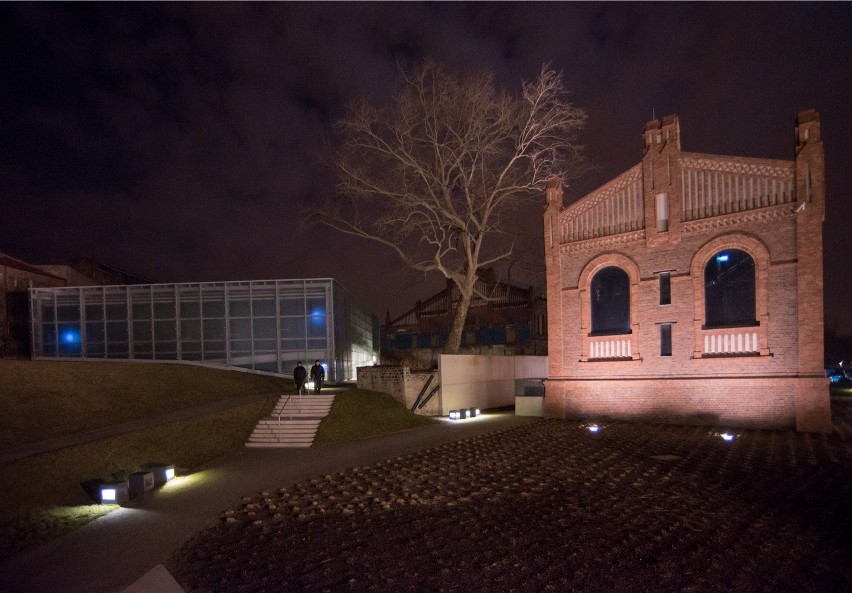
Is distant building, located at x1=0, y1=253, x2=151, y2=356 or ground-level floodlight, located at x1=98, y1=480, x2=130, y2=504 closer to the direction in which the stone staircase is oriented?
the ground-level floodlight

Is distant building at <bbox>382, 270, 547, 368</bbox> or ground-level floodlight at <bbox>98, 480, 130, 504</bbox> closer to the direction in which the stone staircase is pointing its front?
the ground-level floodlight

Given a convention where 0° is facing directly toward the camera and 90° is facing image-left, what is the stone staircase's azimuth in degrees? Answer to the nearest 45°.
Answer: approximately 0°

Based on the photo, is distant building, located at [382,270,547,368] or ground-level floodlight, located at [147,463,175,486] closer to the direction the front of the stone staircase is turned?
the ground-level floodlight

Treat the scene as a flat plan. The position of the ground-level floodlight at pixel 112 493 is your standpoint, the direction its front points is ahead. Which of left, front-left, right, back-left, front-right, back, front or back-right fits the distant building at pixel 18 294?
back-right
